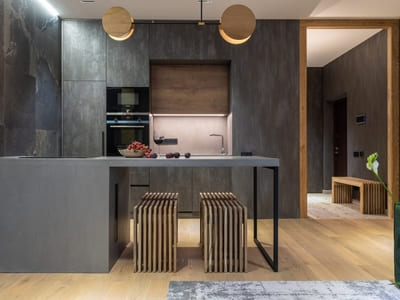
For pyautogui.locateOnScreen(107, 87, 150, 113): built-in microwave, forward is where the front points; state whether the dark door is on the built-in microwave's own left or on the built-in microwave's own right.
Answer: on the built-in microwave's own left

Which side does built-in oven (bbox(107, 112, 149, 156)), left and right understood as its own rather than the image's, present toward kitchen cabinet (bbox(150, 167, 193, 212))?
left

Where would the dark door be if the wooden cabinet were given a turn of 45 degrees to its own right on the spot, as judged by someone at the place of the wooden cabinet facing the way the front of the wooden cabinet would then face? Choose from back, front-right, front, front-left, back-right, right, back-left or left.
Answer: back

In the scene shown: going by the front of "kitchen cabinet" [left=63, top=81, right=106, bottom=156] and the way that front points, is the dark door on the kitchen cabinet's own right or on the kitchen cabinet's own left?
on the kitchen cabinet's own left

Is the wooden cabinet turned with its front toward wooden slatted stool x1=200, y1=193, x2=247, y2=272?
yes
